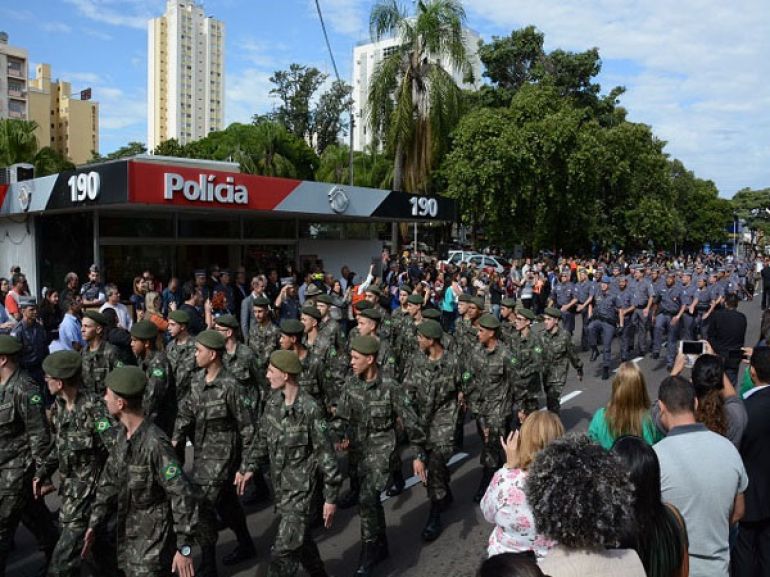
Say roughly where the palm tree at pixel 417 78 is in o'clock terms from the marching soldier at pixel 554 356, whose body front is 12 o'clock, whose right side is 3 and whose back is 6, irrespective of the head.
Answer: The palm tree is roughly at 4 o'clock from the marching soldier.

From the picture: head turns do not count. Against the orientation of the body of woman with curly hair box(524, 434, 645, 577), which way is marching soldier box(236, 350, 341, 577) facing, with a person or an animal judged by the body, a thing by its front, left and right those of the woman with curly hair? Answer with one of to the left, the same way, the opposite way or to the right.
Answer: the opposite way

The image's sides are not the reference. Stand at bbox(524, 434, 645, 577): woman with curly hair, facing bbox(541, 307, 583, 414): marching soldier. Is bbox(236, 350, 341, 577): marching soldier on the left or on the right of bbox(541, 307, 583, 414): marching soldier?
left

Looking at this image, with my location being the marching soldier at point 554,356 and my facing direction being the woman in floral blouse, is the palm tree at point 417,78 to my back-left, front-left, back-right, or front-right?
back-right

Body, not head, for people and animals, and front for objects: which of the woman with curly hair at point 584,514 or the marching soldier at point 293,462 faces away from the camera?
the woman with curly hair

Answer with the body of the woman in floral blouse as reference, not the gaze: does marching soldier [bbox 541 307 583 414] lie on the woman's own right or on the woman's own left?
on the woman's own right

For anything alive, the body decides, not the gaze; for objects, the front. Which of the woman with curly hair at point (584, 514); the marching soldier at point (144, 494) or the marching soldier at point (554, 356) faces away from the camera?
the woman with curly hair

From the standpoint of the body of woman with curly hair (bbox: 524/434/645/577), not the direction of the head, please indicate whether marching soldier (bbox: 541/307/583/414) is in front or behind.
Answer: in front

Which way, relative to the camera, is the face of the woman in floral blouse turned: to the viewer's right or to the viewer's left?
to the viewer's left

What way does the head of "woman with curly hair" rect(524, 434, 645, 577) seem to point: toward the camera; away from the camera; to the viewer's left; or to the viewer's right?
away from the camera

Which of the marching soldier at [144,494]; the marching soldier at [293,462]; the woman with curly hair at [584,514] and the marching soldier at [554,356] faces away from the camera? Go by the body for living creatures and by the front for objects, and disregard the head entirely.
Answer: the woman with curly hair

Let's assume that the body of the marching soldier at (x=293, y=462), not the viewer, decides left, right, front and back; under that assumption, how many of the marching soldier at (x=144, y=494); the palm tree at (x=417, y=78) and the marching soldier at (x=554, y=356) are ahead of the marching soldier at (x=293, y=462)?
1

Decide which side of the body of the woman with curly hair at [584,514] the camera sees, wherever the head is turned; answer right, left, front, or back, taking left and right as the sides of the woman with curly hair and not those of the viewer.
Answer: back

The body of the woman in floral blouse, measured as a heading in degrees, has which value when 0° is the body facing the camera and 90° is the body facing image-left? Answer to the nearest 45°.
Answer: approximately 135°
